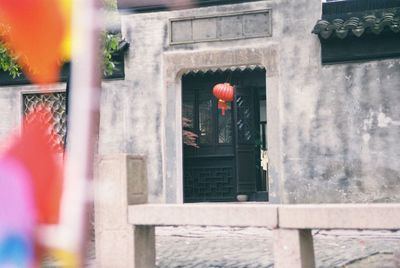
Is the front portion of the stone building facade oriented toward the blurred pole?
yes

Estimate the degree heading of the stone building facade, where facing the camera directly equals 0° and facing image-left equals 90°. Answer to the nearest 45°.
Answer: approximately 0°
